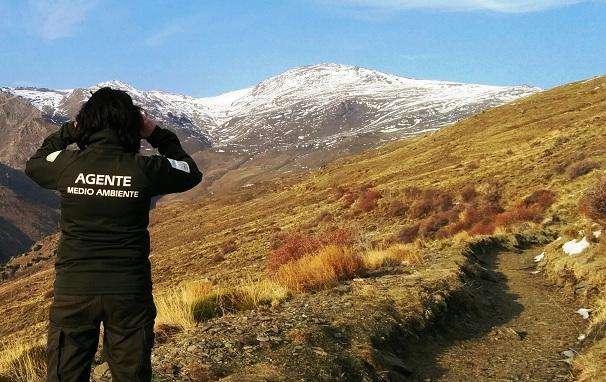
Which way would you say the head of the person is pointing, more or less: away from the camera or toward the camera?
away from the camera

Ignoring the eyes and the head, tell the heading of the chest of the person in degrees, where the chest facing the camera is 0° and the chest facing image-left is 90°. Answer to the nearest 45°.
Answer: approximately 180°

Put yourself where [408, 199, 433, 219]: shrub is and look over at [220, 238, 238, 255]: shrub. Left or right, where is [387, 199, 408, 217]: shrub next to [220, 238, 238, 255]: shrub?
right

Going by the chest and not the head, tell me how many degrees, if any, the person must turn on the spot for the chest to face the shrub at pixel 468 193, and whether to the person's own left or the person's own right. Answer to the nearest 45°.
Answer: approximately 45° to the person's own right

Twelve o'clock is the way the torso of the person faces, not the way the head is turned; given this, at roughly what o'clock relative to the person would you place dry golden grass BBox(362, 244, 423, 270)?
The dry golden grass is roughly at 1 o'clock from the person.
